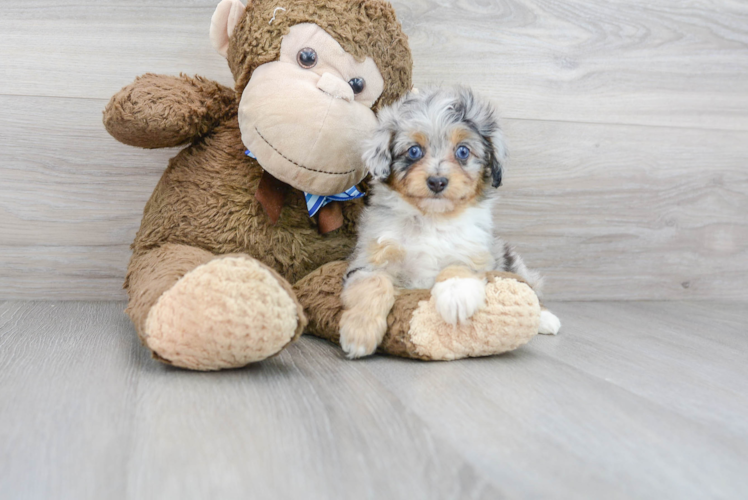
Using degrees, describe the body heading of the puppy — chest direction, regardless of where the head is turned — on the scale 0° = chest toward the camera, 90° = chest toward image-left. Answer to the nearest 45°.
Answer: approximately 0°
